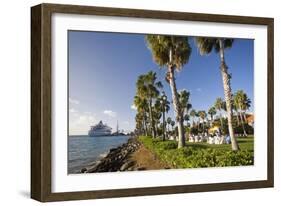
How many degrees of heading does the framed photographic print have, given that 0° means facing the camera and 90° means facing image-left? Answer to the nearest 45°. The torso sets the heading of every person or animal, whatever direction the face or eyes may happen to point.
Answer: approximately 315°
